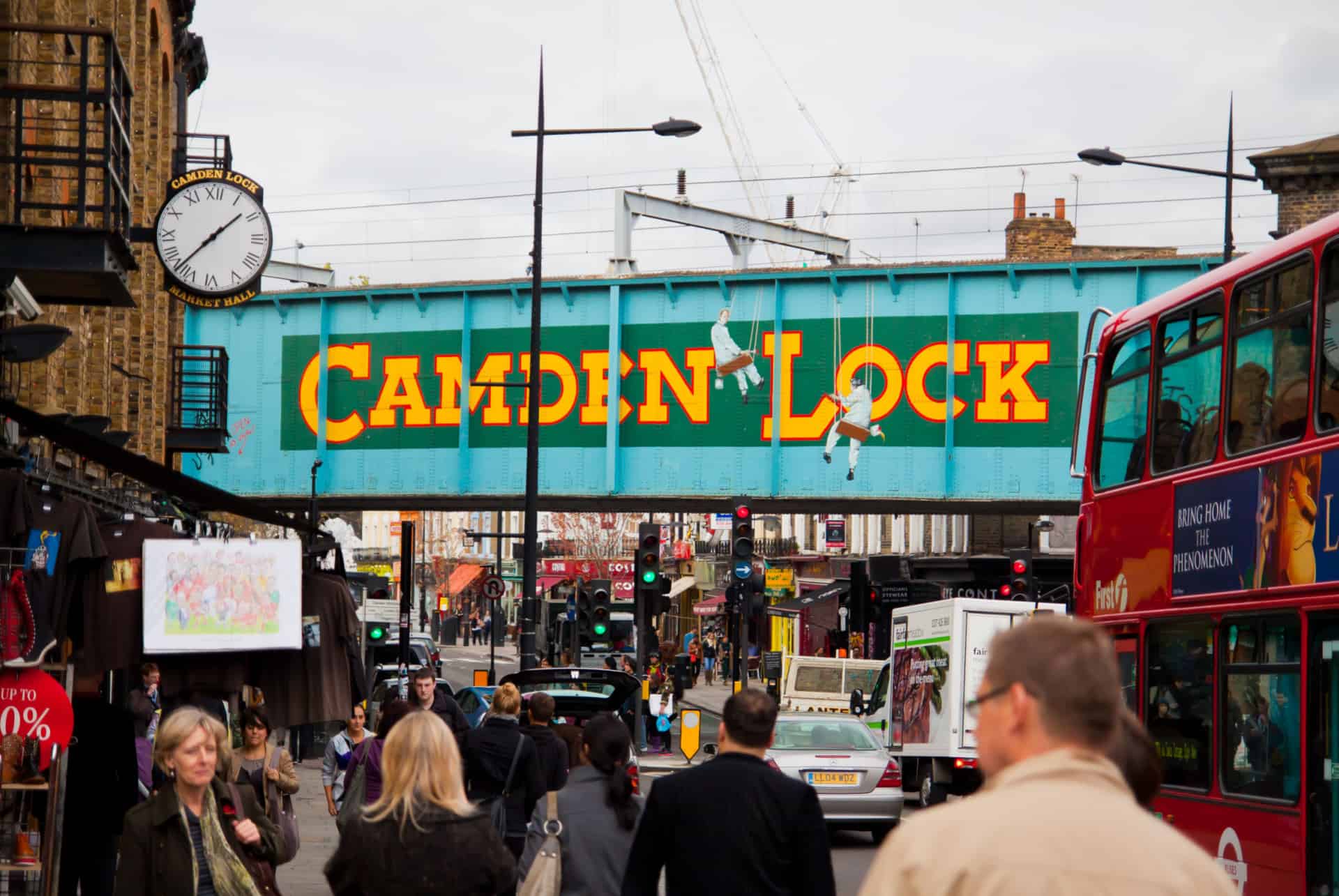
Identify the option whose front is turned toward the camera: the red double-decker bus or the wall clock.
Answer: the wall clock

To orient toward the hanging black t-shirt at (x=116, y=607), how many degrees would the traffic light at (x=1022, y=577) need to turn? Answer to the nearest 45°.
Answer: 0° — it already faces it

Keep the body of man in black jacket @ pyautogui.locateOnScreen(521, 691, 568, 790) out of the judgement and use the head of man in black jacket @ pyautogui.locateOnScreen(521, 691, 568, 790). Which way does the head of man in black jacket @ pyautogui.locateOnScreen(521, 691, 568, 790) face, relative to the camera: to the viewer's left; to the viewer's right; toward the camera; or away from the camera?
away from the camera

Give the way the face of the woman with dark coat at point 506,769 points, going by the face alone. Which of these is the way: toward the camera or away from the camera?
away from the camera

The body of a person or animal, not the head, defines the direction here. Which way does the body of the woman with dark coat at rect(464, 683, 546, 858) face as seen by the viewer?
away from the camera

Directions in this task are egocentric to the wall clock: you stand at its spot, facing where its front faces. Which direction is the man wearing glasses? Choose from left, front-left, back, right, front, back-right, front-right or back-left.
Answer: front

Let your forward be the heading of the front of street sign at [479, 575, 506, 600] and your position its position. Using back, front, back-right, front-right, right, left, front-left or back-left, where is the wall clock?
front

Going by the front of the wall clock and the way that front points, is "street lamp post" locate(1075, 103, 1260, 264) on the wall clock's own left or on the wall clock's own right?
on the wall clock's own left

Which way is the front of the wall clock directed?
toward the camera

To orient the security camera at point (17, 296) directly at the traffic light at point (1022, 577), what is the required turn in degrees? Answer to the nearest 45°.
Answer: approximately 90° to its left

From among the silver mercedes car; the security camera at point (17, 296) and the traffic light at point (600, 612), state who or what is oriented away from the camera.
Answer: the silver mercedes car

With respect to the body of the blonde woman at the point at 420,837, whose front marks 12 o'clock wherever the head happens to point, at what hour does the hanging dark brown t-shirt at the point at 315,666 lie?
The hanging dark brown t-shirt is roughly at 12 o'clock from the blonde woman.

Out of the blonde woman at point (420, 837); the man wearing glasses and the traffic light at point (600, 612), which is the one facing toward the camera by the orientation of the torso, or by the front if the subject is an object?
the traffic light

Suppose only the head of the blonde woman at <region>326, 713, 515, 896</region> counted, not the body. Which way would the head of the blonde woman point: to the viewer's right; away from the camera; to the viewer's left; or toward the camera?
away from the camera

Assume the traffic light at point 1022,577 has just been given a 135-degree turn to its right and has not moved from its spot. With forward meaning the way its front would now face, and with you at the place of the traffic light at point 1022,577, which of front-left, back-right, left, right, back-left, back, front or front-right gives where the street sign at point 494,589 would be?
front

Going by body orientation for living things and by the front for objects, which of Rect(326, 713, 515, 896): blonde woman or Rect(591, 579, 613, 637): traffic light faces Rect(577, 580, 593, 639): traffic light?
the blonde woman

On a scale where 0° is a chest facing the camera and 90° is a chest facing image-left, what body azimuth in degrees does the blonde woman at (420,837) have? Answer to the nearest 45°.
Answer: approximately 180°

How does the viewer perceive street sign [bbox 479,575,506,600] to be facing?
facing the viewer

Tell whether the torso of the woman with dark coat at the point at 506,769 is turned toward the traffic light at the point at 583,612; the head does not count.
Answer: yes

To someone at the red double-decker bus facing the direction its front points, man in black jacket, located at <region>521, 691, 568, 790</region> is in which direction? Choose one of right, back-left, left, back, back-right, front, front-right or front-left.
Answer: front-left
